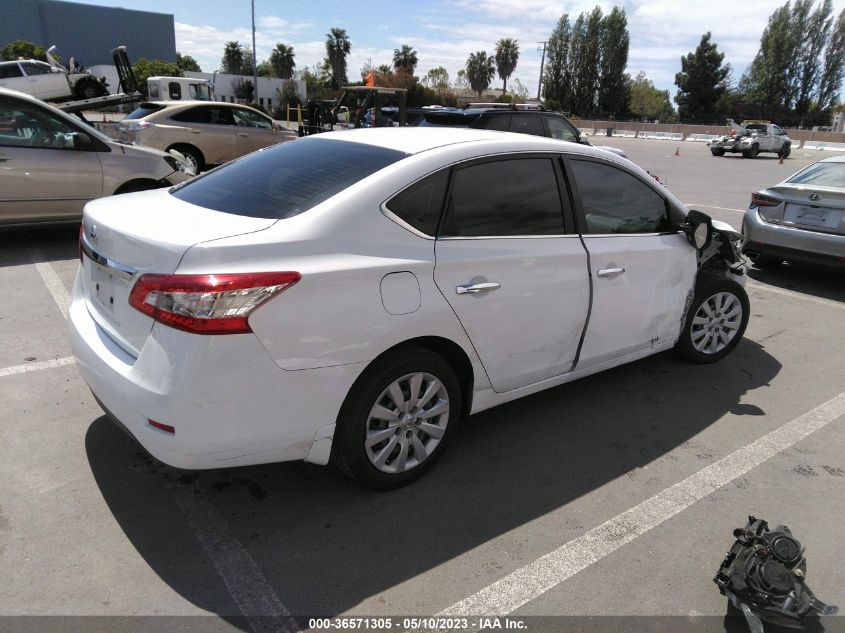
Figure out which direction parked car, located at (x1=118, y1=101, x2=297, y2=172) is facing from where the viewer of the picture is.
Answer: facing away from the viewer and to the right of the viewer

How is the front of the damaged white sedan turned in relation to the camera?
facing away from the viewer and to the right of the viewer

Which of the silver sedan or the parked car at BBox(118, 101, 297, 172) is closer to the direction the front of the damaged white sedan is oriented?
the silver sedan

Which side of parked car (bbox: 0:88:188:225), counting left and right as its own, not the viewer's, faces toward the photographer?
right

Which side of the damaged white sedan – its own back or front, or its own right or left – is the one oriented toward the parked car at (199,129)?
left

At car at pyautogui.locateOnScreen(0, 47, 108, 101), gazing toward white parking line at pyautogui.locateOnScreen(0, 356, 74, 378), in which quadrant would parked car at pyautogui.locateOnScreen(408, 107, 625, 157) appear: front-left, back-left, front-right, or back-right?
front-left

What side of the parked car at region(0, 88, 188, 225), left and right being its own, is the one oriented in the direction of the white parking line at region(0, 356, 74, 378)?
right

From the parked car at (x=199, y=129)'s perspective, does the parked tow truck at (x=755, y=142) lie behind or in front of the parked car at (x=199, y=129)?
in front
